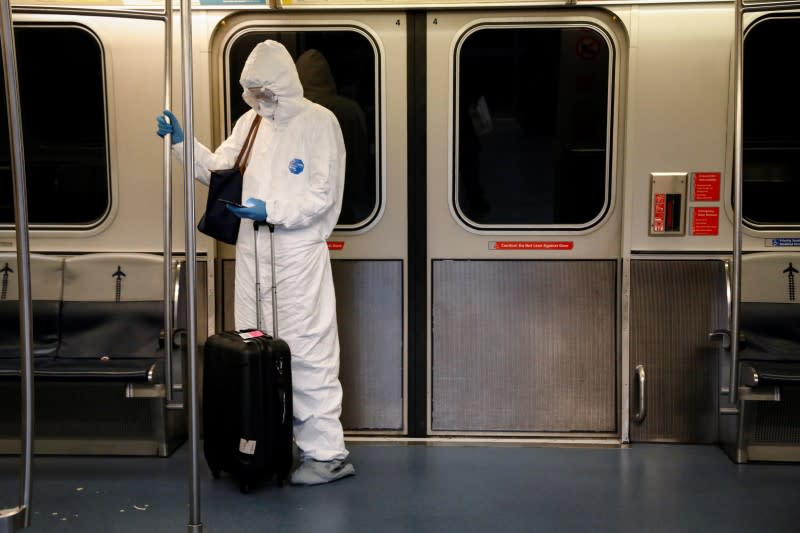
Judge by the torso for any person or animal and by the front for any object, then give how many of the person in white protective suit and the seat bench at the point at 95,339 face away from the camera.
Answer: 0

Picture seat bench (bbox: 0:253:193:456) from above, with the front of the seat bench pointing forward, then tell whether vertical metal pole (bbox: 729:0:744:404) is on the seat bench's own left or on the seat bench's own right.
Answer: on the seat bench's own left

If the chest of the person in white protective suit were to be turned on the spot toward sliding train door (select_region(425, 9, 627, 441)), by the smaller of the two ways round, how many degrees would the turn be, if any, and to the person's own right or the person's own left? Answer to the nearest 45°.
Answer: approximately 135° to the person's own left

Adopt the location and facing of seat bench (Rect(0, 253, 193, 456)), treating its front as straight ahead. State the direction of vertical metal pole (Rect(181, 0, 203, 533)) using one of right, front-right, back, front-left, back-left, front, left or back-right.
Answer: front

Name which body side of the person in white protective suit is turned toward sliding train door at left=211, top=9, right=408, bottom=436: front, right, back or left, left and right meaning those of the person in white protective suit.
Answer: back

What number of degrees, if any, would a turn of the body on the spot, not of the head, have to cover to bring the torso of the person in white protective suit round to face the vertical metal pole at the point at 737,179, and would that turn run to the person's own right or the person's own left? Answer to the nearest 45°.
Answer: approximately 135° to the person's own left

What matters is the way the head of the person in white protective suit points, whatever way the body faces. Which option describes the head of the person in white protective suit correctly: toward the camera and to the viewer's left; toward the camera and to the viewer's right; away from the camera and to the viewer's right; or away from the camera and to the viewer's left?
toward the camera and to the viewer's left

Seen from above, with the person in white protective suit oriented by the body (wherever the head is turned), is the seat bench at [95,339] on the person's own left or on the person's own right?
on the person's own right

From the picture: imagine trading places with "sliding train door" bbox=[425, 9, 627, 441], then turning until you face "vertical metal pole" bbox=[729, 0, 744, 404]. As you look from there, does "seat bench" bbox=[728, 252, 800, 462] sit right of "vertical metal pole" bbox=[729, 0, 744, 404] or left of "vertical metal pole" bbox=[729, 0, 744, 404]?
left

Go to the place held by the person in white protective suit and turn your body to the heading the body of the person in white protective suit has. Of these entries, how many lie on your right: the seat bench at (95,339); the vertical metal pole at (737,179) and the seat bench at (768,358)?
1

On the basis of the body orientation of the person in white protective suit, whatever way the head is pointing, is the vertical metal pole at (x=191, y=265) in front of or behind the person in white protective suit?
in front

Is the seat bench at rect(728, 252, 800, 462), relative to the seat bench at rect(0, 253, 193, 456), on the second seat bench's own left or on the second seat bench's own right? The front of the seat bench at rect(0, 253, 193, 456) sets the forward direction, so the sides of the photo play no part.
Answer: on the second seat bench's own left

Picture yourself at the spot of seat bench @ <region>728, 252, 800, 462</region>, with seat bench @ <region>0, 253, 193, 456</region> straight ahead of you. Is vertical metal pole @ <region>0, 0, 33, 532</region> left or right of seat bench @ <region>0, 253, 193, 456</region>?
left

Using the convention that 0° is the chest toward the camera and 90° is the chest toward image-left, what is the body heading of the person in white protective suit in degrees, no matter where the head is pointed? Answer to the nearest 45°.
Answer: approximately 45°

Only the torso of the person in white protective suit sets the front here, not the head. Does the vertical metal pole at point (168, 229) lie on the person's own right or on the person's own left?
on the person's own right

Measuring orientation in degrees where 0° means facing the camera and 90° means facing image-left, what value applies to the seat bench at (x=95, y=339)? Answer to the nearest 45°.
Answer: approximately 0°
